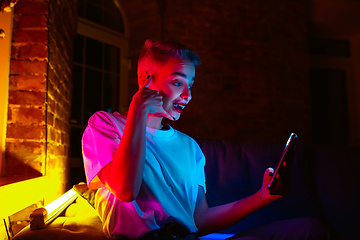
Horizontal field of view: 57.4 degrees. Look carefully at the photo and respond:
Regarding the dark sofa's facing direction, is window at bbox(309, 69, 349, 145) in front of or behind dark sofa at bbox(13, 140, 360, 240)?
behind

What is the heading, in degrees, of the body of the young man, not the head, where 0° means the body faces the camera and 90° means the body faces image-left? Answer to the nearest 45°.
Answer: approximately 315°

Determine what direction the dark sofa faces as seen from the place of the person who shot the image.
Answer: facing the viewer
